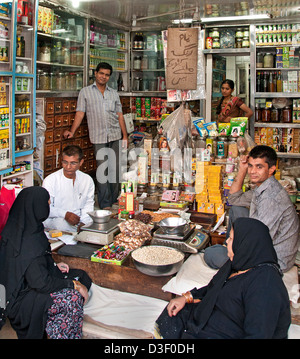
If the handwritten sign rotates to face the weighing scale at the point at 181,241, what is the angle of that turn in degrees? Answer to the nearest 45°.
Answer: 0° — it already faces it

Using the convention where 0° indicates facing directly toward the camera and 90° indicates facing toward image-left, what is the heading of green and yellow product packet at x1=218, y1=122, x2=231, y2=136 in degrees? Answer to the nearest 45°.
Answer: approximately 0°

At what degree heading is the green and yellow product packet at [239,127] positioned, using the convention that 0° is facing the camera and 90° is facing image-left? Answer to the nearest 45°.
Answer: approximately 0°

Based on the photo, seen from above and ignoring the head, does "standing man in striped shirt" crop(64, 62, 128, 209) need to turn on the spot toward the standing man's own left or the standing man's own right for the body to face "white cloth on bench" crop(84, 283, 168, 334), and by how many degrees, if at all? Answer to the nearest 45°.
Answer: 0° — they already face it
